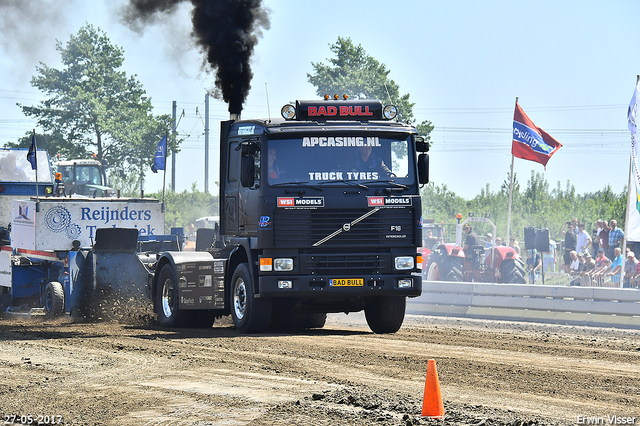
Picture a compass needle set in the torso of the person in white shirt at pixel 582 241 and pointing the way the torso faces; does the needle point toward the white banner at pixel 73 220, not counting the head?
yes

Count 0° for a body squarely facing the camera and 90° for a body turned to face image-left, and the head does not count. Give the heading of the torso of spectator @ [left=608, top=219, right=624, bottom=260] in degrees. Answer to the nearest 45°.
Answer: approximately 45°

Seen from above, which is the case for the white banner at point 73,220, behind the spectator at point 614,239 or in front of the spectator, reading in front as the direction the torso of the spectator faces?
in front

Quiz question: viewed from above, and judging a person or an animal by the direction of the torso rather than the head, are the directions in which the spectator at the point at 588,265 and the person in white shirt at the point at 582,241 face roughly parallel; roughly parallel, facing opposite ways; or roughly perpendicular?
roughly parallel

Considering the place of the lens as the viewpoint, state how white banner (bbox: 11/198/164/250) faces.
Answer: facing the viewer

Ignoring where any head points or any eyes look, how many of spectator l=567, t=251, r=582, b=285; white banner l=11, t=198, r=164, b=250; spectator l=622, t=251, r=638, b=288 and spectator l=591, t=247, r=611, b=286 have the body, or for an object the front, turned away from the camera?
0

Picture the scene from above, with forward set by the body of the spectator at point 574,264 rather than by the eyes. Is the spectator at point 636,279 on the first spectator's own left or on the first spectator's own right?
on the first spectator's own left

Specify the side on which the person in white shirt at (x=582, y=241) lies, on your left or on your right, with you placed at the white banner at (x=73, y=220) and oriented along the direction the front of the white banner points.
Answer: on your left

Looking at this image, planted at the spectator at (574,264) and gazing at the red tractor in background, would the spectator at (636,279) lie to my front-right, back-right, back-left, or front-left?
back-left
